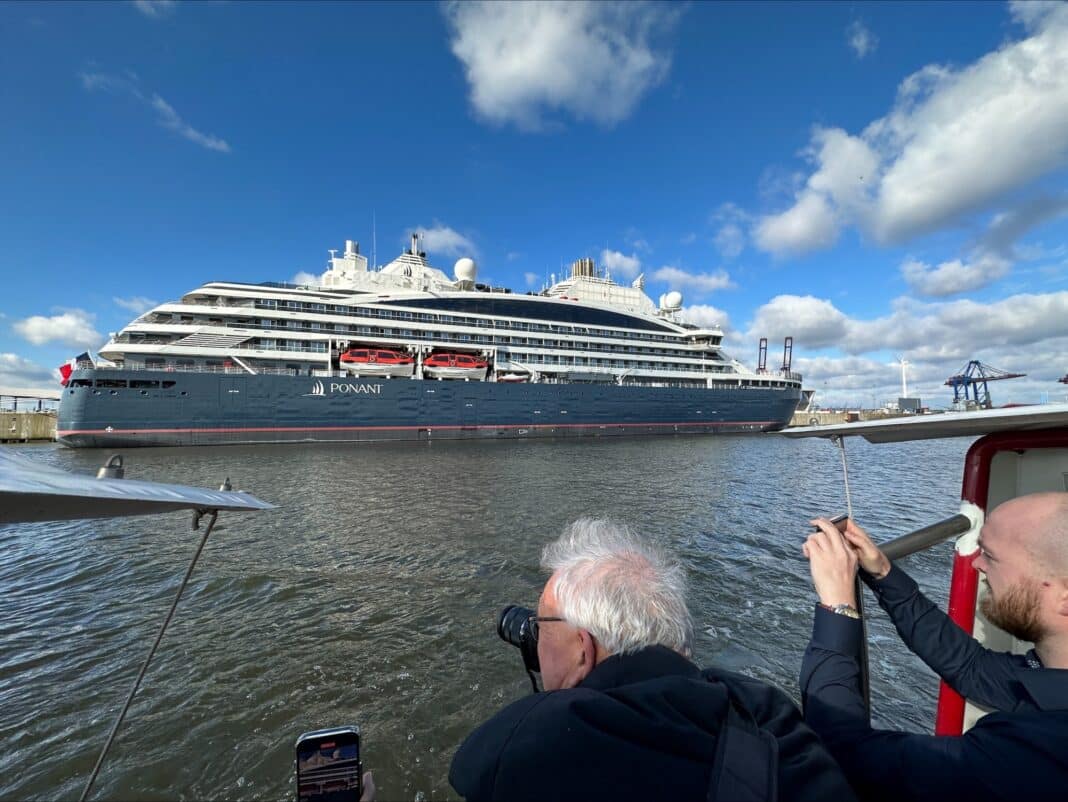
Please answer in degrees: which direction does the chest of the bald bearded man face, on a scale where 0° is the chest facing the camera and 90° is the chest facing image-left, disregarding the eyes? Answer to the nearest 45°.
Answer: approximately 90°

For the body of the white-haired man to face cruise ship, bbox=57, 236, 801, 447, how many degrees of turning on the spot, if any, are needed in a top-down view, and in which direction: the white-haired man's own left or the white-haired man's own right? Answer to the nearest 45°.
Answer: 0° — they already face it

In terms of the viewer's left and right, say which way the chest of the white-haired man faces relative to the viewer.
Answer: facing away from the viewer and to the left of the viewer

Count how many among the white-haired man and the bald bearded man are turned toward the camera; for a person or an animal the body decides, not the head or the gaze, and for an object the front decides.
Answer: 0

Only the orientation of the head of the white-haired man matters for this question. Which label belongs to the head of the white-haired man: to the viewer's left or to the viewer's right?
to the viewer's left

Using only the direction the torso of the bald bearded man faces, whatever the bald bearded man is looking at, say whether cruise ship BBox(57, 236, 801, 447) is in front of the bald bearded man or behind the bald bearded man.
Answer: in front

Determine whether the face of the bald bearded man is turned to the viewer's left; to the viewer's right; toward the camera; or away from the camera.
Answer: to the viewer's left

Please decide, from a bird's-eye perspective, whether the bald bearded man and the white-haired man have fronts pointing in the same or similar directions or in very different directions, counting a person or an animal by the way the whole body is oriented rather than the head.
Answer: same or similar directions
